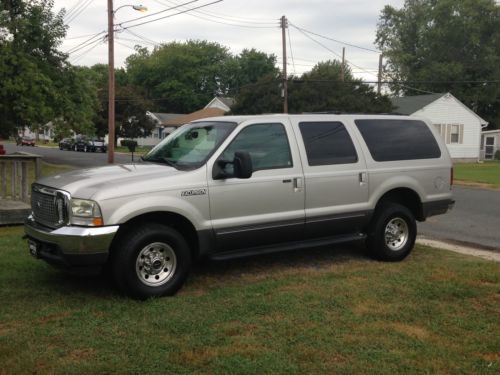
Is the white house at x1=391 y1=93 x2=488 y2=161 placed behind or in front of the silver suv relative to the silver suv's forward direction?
behind

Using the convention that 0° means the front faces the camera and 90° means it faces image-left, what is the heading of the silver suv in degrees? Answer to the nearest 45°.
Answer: approximately 45°

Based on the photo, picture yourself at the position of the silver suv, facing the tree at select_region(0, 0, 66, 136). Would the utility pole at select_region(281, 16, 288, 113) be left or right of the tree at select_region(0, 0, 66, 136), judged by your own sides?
right

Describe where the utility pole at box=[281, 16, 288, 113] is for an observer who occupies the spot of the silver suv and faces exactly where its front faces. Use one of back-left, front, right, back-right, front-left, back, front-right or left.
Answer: back-right

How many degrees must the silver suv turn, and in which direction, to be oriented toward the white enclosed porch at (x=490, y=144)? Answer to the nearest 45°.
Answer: approximately 180°

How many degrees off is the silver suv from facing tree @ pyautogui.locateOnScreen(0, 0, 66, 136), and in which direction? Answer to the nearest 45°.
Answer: approximately 90° to its right

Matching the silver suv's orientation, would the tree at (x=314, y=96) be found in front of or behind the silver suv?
behind
